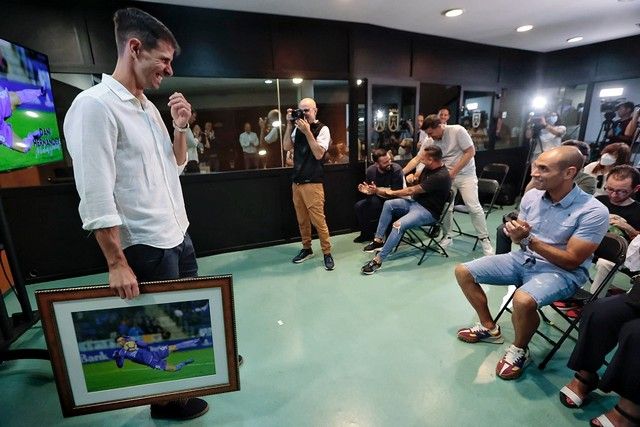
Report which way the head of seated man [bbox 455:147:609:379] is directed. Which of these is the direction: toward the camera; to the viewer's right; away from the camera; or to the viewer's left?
to the viewer's left

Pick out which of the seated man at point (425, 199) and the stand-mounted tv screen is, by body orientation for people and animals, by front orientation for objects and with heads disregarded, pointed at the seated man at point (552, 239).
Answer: the stand-mounted tv screen

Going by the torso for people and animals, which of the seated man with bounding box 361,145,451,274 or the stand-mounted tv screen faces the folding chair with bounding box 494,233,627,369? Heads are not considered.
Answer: the stand-mounted tv screen

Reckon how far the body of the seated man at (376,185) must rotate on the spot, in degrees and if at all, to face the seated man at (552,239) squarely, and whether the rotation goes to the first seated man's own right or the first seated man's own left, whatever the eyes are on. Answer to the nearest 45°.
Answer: approximately 90° to the first seated man's own left

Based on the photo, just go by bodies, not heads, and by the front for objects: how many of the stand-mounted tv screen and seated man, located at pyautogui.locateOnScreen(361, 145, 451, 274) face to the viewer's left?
1

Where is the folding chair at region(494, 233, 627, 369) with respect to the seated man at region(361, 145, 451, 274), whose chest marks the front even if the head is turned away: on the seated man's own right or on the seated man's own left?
on the seated man's own left

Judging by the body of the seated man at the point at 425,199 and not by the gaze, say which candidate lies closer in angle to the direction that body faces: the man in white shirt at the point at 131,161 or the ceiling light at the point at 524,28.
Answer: the man in white shirt

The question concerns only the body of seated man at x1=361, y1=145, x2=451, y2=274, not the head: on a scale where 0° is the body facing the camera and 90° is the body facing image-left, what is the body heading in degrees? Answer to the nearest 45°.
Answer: approximately 90°

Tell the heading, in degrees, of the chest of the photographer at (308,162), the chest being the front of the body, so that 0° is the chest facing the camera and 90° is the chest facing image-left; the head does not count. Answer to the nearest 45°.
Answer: approximately 45°
